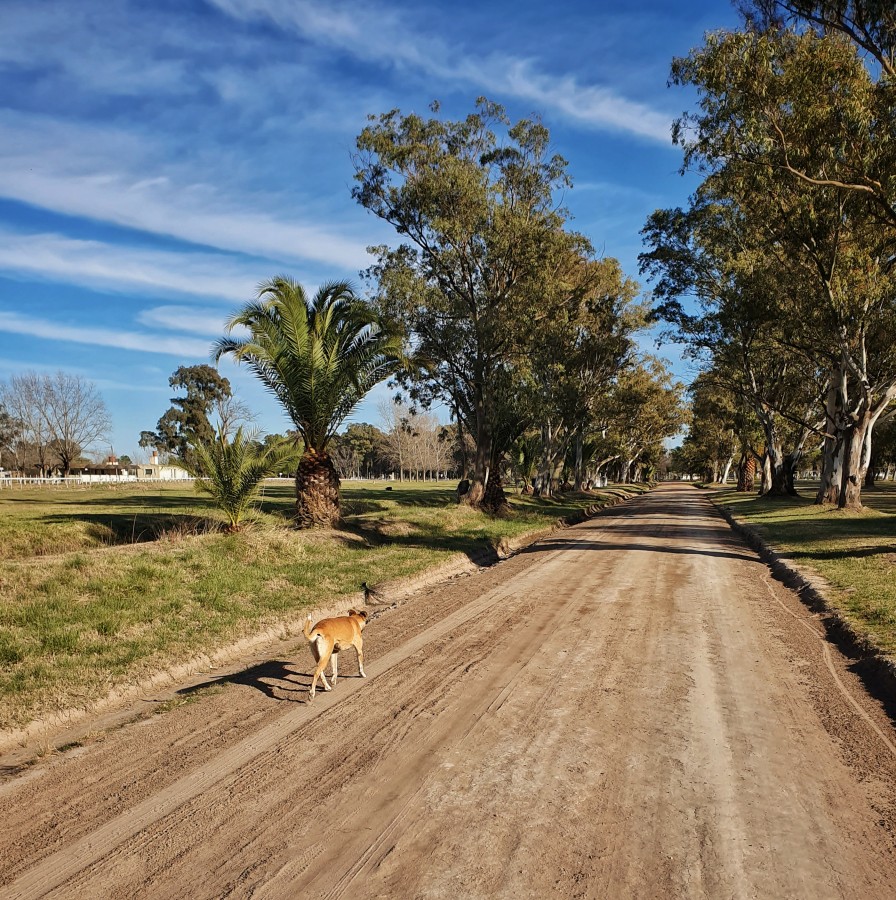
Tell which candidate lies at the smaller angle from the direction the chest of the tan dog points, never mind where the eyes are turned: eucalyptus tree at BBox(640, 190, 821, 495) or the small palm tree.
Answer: the eucalyptus tree

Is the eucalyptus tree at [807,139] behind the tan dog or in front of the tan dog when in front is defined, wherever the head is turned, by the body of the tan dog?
in front

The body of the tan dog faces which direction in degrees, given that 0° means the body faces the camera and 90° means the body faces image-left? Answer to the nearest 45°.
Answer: approximately 225°

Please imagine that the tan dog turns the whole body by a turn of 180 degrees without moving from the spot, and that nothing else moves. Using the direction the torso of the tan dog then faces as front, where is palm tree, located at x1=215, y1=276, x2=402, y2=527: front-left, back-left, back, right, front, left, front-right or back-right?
back-right

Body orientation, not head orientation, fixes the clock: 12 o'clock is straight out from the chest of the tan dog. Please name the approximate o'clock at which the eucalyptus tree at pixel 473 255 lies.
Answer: The eucalyptus tree is roughly at 11 o'clock from the tan dog.

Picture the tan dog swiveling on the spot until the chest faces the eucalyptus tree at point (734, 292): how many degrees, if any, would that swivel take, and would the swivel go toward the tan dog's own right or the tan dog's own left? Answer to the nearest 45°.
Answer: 0° — it already faces it

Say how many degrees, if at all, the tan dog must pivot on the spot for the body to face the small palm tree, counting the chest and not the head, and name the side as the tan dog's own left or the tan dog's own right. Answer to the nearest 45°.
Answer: approximately 45° to the tan dog's own left
